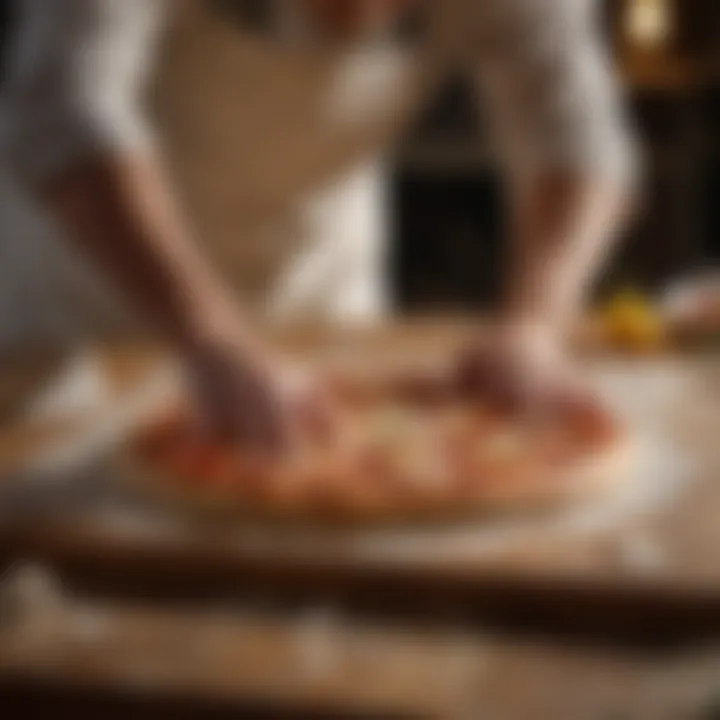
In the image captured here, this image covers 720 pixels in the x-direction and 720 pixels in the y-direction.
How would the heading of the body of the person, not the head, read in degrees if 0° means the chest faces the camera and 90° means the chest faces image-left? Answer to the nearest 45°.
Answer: approximately 0°
